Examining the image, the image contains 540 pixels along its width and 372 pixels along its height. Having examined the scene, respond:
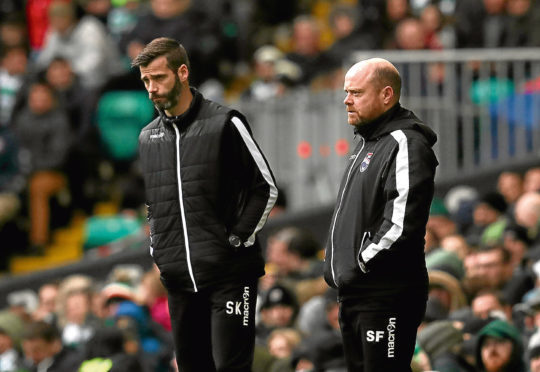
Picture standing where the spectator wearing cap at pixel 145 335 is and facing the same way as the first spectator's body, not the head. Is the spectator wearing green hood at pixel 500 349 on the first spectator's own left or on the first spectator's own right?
on the first spectator's own left

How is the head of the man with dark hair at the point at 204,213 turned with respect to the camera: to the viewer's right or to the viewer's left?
to the viewer's left

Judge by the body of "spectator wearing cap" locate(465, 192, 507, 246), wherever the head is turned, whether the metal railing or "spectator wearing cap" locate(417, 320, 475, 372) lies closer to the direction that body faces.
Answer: the spectator wearing cap

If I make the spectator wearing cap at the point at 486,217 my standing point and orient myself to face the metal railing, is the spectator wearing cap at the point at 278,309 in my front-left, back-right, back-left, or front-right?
back-left

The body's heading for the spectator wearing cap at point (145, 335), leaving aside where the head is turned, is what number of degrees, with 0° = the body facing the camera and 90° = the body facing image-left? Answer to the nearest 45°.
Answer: approximately 45°

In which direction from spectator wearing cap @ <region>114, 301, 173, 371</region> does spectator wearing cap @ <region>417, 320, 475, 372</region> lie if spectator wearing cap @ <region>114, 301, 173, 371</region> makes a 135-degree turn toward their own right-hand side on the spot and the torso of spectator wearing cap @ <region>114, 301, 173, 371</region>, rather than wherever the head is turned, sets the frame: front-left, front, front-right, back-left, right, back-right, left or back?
back-right
